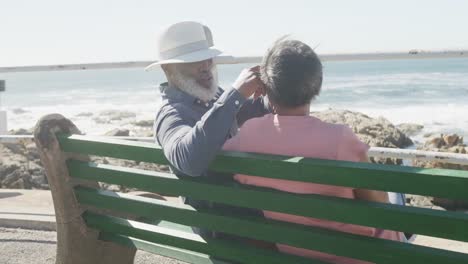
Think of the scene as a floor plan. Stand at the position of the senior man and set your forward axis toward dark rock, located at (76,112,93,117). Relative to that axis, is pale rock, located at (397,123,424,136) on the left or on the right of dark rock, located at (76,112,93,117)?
right

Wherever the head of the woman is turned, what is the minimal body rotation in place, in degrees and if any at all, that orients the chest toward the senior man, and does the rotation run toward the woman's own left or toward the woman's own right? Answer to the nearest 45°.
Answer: approximately 45° to the woman's own left

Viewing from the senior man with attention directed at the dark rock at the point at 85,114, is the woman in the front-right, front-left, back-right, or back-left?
back-right

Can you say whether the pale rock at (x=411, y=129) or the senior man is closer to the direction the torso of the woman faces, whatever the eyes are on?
the pale rock

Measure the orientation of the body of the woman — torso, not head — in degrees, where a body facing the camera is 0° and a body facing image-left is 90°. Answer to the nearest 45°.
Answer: approximately 180°

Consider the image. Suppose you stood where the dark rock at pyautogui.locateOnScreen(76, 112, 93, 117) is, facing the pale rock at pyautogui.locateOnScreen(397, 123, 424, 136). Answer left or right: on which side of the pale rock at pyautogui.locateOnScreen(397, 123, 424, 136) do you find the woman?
right

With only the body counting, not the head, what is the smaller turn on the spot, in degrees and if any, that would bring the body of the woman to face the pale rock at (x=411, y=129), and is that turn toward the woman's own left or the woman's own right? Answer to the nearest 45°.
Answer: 0° — they already face it

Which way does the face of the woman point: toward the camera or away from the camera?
away from the camera
